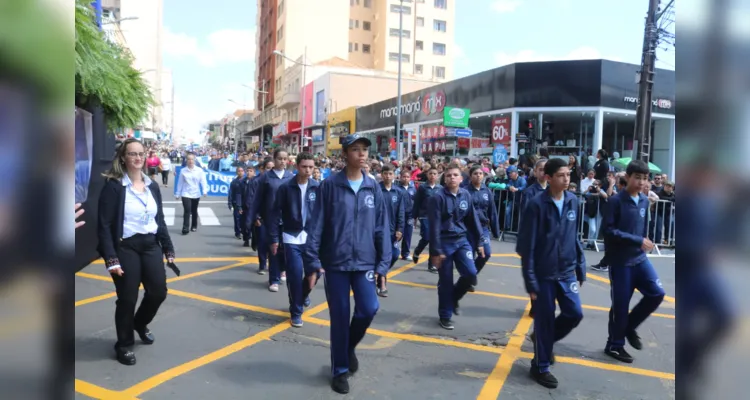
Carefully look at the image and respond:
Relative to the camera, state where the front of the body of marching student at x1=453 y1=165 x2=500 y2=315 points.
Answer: toward the camera

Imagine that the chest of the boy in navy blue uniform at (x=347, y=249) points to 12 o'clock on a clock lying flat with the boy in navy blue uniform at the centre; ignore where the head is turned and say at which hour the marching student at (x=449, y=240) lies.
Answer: The marching student is roughly at 7 o'clock from the boy in navy blue uniform.

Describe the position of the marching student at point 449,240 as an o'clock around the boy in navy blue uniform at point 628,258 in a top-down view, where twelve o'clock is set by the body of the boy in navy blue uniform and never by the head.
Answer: The marching student is roughly at 5 o'clock from the boy in navy blue uniform.

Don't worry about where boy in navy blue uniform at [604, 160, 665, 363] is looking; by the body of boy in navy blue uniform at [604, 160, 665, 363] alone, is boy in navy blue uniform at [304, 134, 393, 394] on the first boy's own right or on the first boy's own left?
on the first boy's own right

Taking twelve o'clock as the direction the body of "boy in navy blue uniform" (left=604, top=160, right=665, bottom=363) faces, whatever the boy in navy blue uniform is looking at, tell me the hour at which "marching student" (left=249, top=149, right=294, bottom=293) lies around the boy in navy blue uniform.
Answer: The marching student is roughly at 5 o'clock from the boy in navy blue uniform.

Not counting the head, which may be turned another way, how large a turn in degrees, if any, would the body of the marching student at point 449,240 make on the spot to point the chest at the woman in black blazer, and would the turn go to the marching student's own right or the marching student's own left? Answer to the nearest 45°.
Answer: approximately 45° to the marching student's own right

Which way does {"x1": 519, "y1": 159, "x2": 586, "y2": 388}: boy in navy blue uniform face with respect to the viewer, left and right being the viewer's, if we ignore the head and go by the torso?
facing the viewer and to the right of the viewer

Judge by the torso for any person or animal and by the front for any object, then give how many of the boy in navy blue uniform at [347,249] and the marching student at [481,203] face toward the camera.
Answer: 2

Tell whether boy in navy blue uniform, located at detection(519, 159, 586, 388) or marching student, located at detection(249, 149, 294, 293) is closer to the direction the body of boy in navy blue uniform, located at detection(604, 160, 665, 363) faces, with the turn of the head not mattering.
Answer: the boy in navy blue uniform

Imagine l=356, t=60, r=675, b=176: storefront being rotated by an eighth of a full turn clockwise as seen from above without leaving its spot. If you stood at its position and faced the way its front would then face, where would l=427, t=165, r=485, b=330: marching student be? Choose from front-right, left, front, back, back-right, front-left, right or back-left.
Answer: left

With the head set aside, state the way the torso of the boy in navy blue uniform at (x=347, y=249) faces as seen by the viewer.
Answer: toward the camera

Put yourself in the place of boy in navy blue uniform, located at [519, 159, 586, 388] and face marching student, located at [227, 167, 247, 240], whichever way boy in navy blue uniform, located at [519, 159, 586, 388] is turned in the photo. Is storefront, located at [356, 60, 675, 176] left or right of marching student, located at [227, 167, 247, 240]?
right

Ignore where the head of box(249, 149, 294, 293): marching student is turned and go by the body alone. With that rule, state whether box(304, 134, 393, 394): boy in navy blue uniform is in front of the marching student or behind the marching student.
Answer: in front
